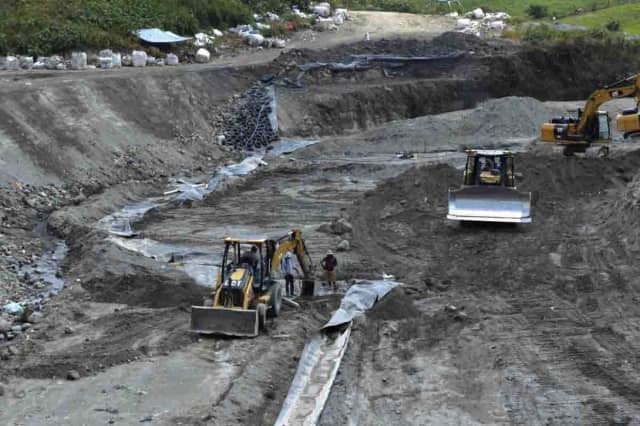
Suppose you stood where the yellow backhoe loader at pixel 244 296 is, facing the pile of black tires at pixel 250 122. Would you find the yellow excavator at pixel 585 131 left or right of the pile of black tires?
right

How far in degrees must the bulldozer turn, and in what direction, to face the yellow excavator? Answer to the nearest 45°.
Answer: approximately 180°

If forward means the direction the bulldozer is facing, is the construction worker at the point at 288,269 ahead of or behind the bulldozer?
ahead

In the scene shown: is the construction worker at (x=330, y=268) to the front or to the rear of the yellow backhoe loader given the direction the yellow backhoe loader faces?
to the rear

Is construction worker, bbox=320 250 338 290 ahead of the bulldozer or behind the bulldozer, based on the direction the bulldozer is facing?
ahead

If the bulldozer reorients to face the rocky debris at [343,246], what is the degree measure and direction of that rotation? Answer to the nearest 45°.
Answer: approximately 45° to its right

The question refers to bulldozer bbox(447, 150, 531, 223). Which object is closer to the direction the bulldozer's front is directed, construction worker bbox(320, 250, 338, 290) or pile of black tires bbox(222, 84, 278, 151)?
the construction worker

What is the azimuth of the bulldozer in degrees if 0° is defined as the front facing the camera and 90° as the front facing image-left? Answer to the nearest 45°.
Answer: approximately 0°

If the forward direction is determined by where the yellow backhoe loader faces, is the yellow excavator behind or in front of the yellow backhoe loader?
behind

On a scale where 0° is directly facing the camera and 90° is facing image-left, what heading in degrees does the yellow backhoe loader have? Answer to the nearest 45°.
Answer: approximately 45°

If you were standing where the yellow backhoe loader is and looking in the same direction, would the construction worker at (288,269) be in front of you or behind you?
behind
